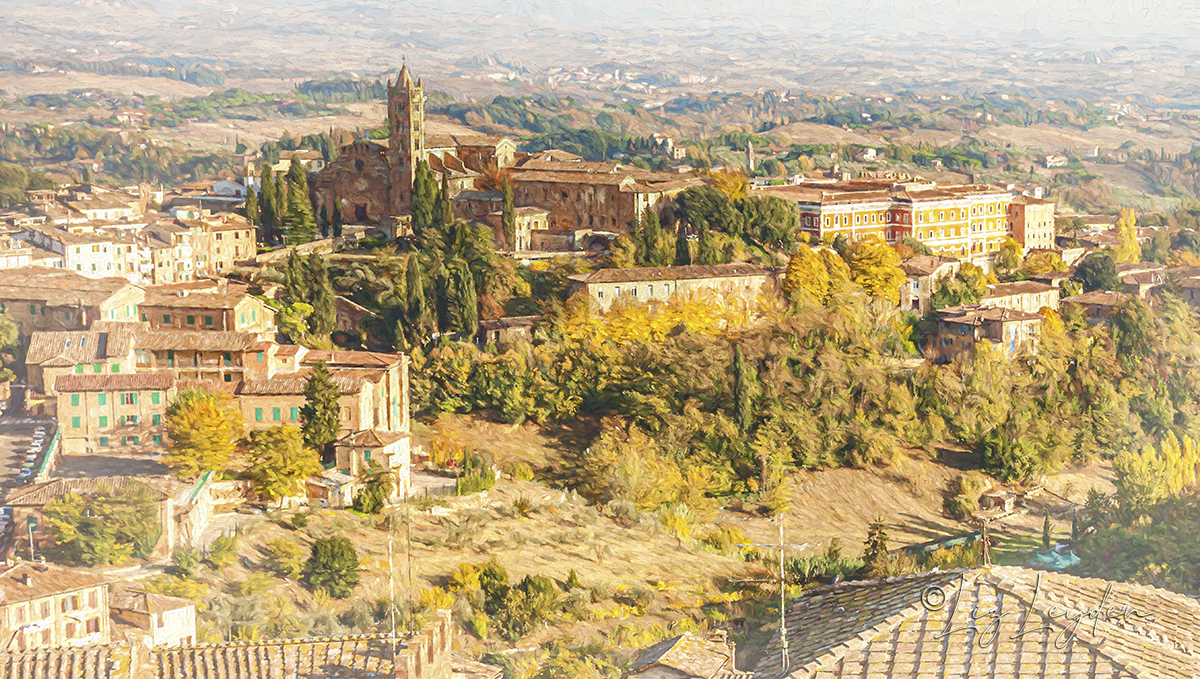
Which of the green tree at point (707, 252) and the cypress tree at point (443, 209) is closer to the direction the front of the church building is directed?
the cypress tree

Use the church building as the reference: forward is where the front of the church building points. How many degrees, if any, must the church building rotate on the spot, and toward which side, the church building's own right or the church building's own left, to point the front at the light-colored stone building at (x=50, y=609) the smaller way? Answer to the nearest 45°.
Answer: approximately 45° to the church building's own left

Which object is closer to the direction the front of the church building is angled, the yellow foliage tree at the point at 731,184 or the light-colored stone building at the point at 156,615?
the light-colored stone building

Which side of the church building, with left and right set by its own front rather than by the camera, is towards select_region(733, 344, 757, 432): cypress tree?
left

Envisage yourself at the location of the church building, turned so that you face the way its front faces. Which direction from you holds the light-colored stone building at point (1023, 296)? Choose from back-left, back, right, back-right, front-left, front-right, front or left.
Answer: back-left

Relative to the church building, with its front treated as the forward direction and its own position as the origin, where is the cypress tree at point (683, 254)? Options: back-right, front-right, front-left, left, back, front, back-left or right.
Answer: left

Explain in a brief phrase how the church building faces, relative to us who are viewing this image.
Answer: facing the viewer and to the left of the viewer

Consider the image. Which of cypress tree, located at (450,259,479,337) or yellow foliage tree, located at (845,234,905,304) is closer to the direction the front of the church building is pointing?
the cypress tree

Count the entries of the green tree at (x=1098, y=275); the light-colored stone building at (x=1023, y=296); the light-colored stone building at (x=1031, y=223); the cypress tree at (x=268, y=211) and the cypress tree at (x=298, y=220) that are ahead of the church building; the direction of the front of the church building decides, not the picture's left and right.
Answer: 2

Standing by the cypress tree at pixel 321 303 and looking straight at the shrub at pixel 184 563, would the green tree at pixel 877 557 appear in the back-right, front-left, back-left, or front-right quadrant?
front-left

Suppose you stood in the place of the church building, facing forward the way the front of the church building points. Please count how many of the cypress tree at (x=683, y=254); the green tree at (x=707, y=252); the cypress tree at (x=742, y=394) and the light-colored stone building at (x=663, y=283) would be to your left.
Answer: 4

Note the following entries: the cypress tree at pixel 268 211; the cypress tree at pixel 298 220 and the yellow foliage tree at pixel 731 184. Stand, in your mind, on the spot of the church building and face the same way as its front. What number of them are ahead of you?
2

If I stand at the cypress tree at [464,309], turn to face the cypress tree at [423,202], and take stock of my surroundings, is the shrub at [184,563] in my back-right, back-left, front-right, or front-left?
back-left

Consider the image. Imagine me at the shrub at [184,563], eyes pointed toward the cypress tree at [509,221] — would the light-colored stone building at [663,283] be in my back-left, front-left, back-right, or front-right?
front-right

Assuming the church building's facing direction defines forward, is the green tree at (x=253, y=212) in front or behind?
in front

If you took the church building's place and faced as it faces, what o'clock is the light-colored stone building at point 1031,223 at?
The light-colored stone building is roughly at 7 o'clock from the church building.

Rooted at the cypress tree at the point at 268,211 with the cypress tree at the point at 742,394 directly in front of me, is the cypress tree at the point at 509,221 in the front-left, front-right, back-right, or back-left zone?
front-left

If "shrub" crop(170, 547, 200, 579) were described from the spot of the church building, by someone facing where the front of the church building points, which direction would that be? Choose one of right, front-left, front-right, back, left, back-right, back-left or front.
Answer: front-left

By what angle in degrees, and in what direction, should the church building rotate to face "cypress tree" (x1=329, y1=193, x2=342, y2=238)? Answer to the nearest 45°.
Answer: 0° — it already faces it
